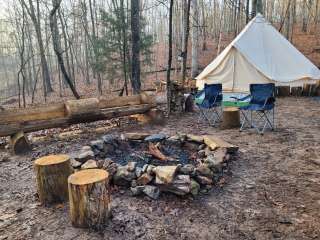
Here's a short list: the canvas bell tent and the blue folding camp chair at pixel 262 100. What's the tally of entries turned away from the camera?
0

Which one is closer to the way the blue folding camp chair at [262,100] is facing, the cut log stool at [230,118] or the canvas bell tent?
the cut log stool

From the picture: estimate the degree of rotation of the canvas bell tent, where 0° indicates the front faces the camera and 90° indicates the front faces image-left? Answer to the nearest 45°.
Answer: approximately 45°

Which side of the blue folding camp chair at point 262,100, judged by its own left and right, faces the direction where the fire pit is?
front

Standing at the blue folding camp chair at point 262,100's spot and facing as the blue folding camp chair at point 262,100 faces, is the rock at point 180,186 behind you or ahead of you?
ahead

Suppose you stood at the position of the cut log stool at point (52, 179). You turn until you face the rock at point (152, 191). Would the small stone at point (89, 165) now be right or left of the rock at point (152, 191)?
left

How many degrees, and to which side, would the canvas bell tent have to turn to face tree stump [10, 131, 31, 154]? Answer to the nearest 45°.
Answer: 0° — it already faces it

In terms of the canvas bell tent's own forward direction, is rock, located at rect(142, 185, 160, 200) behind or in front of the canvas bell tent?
in front

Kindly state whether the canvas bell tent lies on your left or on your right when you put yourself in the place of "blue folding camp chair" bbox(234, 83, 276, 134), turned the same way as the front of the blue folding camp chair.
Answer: on your right
